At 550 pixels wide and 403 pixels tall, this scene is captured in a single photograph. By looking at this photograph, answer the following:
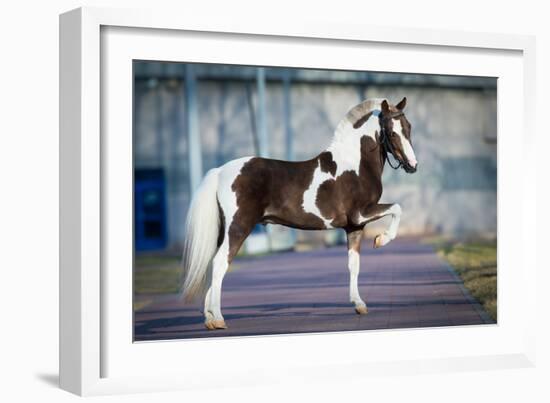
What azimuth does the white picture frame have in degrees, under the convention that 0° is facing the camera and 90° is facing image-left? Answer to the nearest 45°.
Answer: approximately 315°
